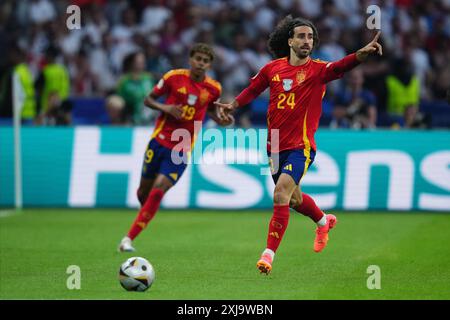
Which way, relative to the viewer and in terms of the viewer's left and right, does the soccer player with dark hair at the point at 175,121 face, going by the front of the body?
facing the viewer

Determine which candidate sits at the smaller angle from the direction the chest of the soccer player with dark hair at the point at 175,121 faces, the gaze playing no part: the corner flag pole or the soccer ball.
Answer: the soccer ball

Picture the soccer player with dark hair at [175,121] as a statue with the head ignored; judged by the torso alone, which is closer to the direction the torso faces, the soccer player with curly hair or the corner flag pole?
the soccer player with curly hair

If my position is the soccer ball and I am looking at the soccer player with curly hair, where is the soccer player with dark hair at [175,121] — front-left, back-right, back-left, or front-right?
front-left

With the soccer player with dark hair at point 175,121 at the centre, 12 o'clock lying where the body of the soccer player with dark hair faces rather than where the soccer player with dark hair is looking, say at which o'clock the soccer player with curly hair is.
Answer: The soccer player with curly hair is roughly at 11 o'clock from the soccer player with dark hair.

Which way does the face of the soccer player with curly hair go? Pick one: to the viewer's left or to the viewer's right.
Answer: to the viewer's right

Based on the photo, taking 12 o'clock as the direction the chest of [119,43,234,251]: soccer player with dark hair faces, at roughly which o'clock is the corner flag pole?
The corner flag pole is roughly at 5 o'clock from the soccer player with dark hair.

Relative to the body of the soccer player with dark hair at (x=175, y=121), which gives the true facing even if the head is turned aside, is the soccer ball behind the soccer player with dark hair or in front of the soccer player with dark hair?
in front
